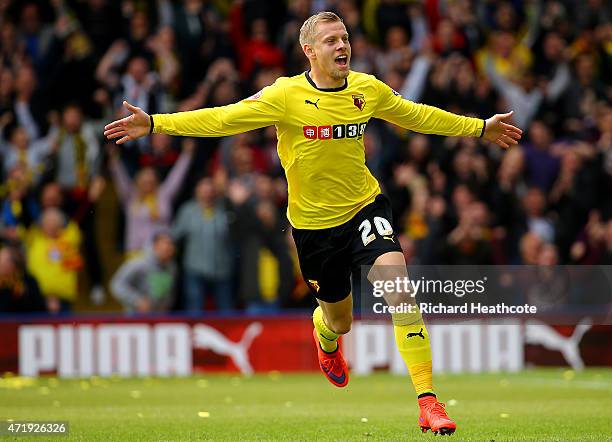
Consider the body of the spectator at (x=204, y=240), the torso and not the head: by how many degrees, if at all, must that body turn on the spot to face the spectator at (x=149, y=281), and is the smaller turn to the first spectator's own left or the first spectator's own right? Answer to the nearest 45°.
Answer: approximately 90° to the first spectator's own right

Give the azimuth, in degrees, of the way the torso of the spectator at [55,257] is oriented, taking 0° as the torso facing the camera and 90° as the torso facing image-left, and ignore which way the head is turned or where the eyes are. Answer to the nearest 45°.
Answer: approximately 0°

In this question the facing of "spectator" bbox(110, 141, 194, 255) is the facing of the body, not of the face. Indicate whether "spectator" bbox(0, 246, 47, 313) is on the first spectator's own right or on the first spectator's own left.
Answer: on the first spectator's own right

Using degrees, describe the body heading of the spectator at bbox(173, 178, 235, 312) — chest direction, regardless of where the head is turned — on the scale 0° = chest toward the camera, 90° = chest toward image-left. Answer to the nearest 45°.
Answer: approximately 0°

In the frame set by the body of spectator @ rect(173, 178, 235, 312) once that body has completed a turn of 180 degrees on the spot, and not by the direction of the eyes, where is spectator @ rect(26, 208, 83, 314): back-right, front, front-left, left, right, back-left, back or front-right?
left

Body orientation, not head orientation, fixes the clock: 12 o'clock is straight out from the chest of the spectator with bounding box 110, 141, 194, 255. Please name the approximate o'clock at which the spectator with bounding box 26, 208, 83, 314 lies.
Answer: the spectator with bounding box 26, 208, 83, 314 is roughly at 3 o'clock from the spectator with bounding box 110, 141, 194, 255.

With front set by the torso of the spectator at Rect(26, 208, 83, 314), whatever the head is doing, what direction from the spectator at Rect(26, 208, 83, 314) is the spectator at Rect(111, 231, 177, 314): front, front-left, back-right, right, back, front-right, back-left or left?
left

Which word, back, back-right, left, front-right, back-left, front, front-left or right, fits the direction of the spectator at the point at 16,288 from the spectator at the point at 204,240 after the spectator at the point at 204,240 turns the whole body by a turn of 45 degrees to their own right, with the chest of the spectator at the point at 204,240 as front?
front-right
